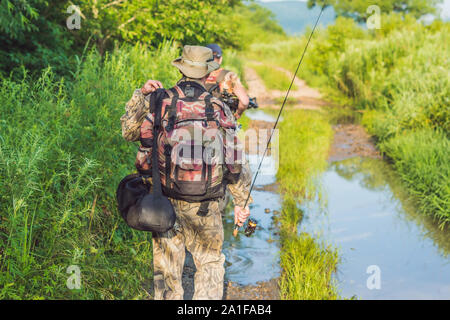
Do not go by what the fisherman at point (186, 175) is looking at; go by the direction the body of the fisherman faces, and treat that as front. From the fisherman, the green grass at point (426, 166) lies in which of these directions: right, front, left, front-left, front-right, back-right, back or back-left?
front-right

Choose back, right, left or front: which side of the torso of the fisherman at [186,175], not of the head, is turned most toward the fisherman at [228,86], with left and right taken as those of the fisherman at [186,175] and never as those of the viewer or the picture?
front

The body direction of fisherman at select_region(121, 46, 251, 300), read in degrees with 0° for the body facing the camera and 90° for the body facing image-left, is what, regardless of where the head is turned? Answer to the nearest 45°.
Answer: approximately 180°

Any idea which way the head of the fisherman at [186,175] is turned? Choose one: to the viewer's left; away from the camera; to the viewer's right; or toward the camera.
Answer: away from the camera
